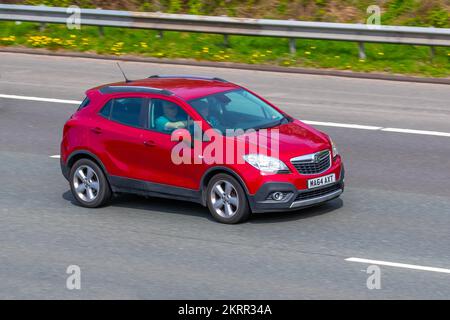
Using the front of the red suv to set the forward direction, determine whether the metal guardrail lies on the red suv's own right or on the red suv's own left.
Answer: on the red suv's own left

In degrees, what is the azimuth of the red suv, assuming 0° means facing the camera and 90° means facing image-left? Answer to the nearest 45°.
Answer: approximately 315°
